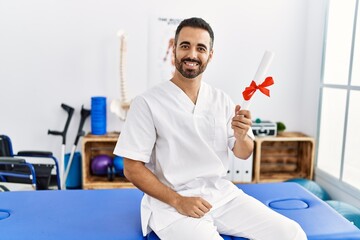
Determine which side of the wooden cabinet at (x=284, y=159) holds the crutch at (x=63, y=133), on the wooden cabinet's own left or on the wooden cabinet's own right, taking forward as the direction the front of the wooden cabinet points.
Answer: on the wooden cabinet's own right

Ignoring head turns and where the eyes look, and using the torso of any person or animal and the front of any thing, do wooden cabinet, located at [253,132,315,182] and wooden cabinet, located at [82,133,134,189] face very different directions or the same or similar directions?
same or similar directions

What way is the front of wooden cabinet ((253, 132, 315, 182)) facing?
toward the camera

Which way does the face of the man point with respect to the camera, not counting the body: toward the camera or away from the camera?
toward the camera

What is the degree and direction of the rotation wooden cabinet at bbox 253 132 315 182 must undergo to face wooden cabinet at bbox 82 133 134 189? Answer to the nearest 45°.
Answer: approximately 45° to its right

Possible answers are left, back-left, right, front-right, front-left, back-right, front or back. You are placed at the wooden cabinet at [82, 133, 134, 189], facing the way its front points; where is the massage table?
front

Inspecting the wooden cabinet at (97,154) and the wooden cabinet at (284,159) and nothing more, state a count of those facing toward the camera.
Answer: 2

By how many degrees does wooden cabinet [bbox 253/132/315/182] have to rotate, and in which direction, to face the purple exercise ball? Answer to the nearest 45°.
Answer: approximately 45° to its right

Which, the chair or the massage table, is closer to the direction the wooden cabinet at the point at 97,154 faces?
the massage table

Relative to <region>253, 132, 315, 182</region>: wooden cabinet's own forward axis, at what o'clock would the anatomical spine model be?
The anatomical spine model is roughly at 2 o'clock from the wooden cabinet.

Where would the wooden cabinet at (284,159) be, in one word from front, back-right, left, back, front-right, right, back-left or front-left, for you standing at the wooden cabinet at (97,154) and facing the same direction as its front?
left
